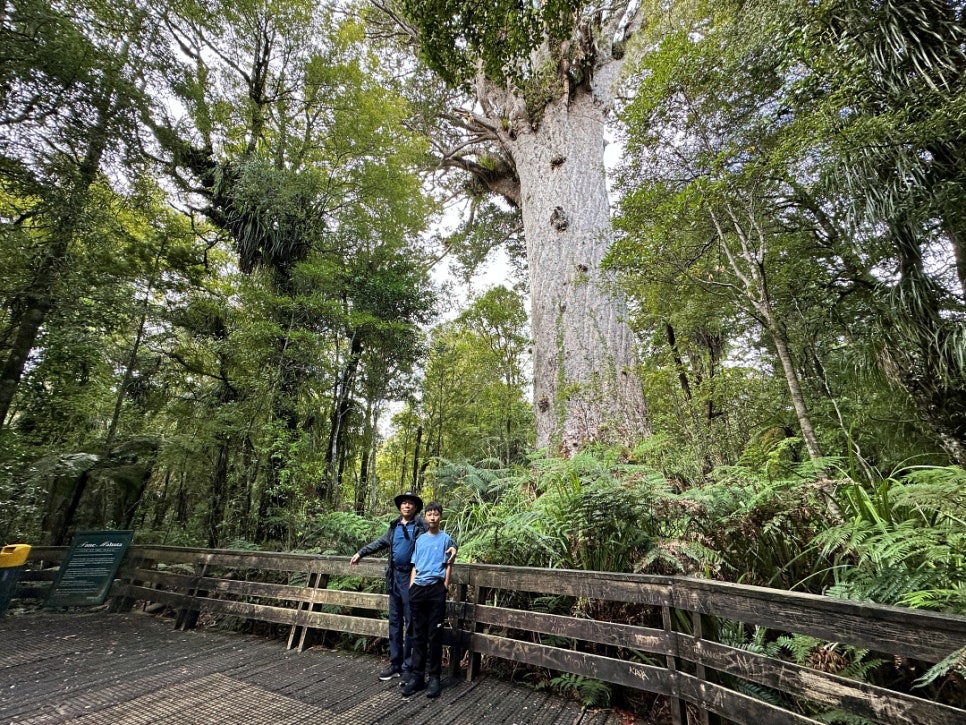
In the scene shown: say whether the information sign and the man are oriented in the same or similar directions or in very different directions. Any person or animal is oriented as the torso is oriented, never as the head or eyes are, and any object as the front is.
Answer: same or similar directions

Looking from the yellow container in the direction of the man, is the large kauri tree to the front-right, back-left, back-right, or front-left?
front-left

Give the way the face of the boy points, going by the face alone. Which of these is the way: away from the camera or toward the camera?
toward the camera

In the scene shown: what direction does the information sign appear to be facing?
toward the camera

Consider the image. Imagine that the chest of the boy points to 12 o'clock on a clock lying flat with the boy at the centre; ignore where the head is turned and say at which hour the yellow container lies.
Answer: The yellow container is roughly at 4 o'clock from the boy.

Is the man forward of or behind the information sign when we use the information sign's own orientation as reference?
forward

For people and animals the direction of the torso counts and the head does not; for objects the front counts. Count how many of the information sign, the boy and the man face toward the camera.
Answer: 3

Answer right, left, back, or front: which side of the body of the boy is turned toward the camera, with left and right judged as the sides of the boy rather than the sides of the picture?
front

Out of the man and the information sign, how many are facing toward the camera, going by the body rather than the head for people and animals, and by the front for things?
2

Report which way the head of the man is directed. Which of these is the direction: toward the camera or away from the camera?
toward the camera

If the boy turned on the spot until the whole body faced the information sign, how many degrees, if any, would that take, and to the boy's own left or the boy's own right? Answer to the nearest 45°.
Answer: approximately 135° to the boy's own right

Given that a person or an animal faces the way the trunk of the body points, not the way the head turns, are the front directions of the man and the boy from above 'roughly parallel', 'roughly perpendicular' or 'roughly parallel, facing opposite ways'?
roughly parallel

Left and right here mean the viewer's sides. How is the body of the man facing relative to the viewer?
facing the viewer
